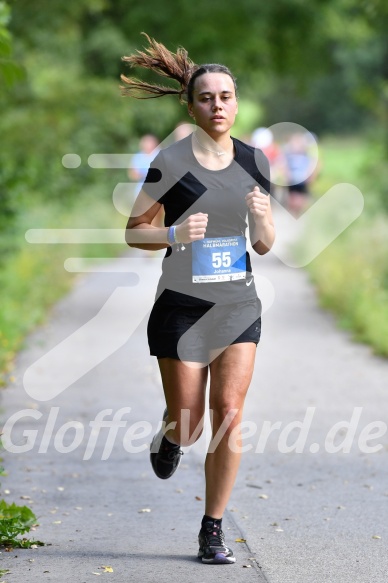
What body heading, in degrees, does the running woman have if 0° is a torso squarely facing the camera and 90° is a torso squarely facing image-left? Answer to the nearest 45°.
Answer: approximately 0°
